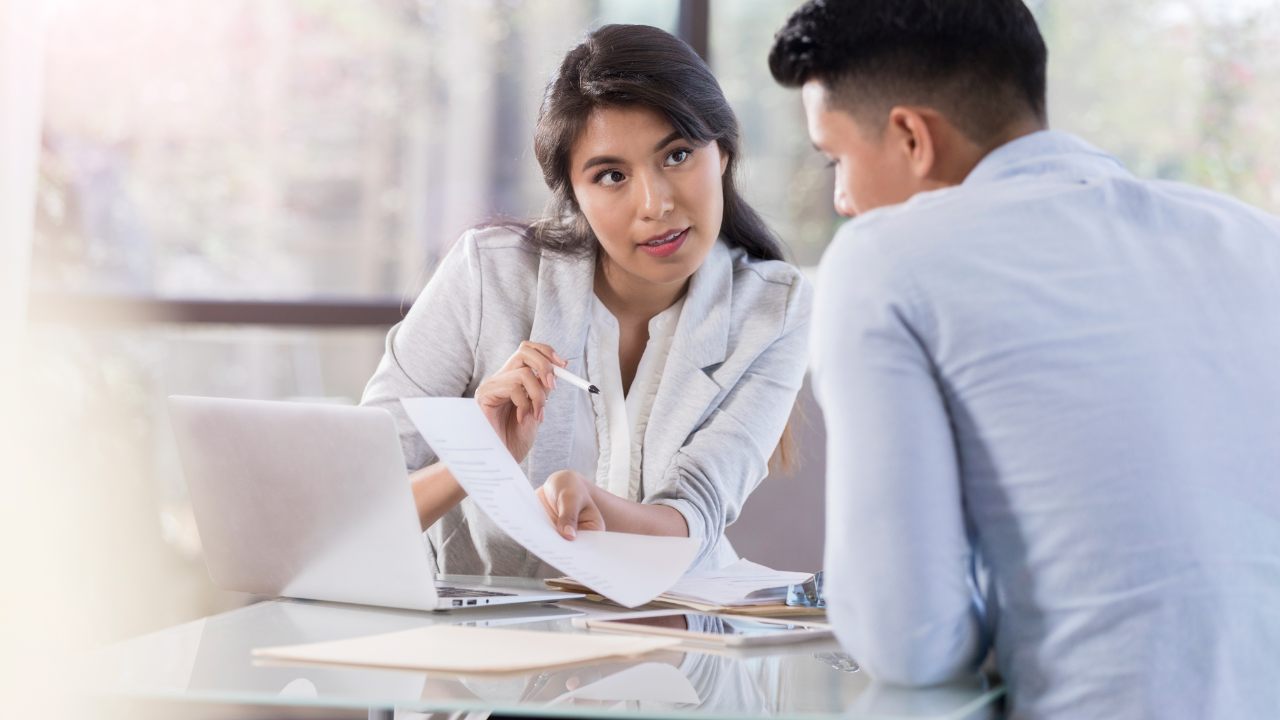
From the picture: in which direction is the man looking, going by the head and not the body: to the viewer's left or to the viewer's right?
to the viewer's left

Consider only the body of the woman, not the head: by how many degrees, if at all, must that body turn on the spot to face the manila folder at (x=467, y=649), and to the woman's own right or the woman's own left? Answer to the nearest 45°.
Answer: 0° — they already face it

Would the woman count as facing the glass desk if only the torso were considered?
yes

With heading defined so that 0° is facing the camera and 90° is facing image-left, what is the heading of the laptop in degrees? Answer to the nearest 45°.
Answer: approximately 225°
